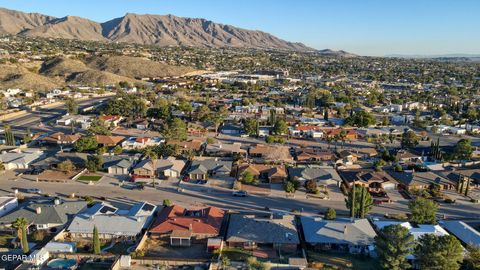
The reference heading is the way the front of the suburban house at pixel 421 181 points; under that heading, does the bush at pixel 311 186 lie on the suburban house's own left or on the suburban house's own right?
on the suburban house's own right

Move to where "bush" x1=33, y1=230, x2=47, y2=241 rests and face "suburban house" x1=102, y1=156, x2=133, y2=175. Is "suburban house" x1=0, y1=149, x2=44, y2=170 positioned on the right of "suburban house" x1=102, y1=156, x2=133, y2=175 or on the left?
left

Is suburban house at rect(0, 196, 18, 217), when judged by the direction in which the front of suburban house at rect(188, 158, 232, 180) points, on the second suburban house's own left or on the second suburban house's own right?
on the second suburban house's own right

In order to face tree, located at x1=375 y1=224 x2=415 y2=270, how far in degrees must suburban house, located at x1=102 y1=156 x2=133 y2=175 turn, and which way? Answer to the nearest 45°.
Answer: approximately 45° to its left

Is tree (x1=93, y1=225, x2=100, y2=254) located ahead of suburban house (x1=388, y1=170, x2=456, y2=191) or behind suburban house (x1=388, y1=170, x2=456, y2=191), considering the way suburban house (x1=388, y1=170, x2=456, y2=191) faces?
ahead

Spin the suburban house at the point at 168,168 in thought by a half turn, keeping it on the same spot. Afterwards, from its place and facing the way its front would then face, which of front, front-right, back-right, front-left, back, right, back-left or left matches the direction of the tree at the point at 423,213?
back-right

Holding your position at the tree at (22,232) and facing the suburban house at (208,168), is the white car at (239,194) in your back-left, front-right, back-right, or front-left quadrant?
front-right

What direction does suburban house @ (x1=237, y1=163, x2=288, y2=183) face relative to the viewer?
toward the camera

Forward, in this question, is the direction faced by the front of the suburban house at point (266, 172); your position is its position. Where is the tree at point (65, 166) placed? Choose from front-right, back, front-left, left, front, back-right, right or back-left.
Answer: right

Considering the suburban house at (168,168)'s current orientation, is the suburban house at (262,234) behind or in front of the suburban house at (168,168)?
in front

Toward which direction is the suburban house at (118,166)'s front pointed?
toward the camera

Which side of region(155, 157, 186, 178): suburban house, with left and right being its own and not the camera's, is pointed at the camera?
front
